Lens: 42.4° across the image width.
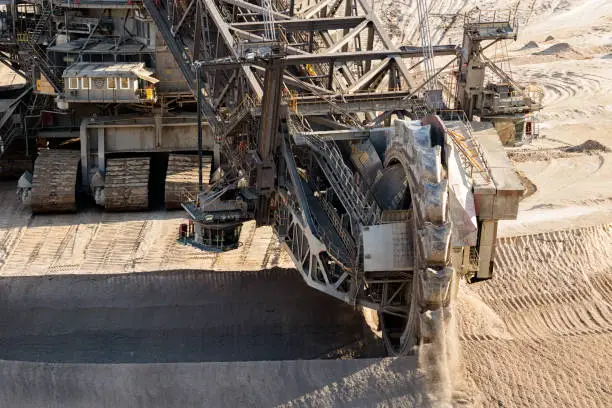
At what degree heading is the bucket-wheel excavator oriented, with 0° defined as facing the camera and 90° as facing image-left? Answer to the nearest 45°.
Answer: approximately 315°
